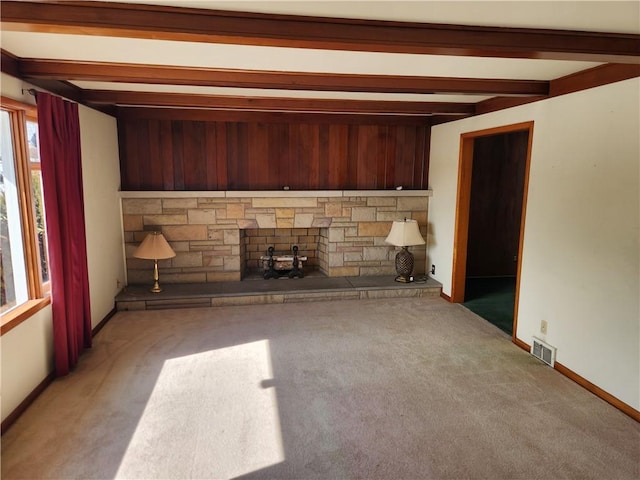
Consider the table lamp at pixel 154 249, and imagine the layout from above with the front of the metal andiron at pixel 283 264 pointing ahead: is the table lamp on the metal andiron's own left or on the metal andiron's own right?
on the metal andiron's own right

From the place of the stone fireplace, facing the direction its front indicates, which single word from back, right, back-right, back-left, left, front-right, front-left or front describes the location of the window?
front-right

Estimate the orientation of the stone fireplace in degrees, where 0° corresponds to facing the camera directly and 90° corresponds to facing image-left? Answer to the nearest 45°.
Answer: approximately 0°

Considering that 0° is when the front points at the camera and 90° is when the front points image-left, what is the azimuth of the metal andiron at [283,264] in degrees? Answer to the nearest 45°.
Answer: approximately 0°

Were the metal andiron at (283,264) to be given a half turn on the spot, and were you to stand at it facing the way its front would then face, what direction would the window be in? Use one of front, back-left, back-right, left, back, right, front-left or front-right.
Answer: back-left

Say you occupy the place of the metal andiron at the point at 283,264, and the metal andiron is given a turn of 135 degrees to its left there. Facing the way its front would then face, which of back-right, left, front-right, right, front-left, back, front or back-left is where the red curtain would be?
back
